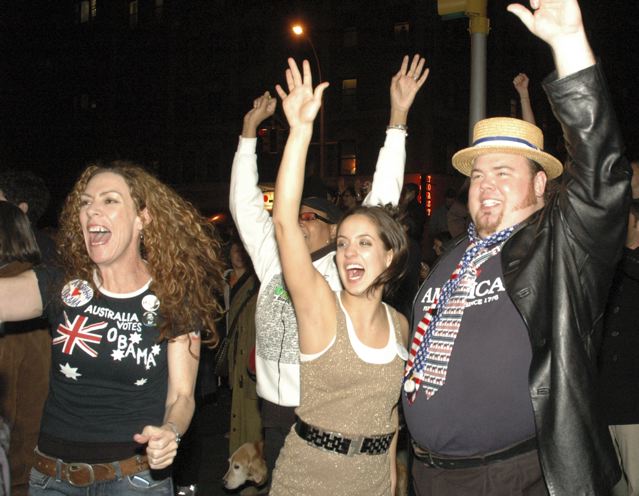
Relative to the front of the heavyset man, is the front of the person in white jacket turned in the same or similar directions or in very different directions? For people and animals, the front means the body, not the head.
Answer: same or similar directions

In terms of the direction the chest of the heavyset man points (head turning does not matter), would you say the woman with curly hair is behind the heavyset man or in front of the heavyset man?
in front

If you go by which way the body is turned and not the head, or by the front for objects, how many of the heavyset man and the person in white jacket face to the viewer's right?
0

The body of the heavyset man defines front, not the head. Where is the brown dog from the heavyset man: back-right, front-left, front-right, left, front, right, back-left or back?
right

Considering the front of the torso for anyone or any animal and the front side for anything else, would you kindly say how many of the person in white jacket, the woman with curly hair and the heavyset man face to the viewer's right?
0

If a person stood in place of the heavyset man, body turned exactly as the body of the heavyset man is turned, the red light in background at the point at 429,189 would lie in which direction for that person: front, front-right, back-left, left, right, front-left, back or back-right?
back-right

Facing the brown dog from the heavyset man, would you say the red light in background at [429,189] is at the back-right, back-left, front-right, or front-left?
front-right

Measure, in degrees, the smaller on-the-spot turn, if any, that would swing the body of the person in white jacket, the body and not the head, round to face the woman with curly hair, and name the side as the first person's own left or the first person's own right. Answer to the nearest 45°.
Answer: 0° — they already face them

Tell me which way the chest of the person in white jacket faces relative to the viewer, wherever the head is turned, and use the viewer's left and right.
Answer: facing the viewer and to the left of the viewer

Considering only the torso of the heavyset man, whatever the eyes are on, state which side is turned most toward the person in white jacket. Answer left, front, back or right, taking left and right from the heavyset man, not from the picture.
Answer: right

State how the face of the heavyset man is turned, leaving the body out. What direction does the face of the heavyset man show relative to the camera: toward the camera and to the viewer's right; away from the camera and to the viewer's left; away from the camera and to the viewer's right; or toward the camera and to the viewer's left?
toward the camera and to the viewer's left

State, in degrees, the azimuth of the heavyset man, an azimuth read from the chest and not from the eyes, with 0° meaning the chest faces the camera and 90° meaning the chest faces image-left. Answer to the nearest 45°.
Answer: approximately 45°

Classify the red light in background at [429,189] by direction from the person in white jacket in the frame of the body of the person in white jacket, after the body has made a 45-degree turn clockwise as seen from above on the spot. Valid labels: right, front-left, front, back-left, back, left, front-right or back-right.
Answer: right

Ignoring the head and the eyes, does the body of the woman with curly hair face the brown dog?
no

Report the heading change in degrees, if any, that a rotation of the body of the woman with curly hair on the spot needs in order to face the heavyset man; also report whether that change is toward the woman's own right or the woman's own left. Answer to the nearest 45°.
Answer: approximately 90° to the woman's own left

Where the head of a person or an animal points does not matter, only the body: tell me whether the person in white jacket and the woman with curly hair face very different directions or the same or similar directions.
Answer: same or similar directions
